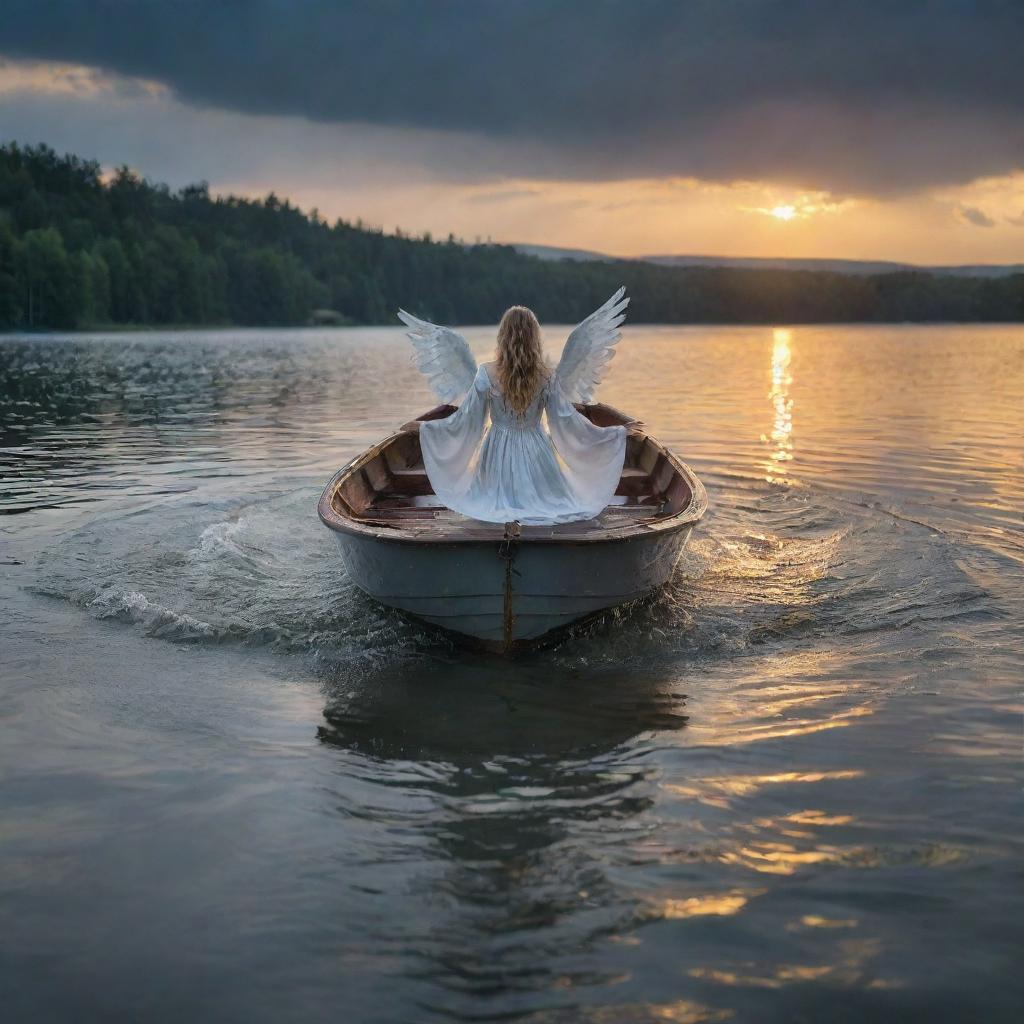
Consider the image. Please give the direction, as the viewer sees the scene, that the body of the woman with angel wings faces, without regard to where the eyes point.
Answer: away from the camera

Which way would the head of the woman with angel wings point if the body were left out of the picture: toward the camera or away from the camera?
away from the camera

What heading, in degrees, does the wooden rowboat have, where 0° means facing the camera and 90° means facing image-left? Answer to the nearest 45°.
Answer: approximately 0°
